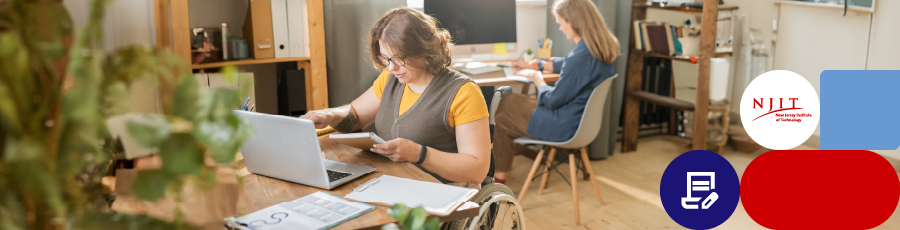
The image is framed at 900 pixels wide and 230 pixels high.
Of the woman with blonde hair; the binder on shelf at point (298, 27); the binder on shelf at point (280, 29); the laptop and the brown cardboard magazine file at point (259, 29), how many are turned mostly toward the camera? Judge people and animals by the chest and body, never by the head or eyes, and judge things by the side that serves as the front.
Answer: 3

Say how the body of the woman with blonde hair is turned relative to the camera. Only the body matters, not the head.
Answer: to the viewer's left

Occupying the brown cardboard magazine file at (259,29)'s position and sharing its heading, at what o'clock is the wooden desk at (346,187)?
The wooden desk is roughly at 12 o'clock from the brown cardboard magazine file.

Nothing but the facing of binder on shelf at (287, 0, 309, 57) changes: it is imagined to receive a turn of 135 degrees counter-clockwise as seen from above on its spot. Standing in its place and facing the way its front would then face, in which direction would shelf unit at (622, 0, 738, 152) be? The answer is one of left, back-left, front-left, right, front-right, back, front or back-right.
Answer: front-right

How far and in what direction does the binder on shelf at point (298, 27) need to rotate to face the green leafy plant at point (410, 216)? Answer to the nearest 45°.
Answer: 0° — it already faces it

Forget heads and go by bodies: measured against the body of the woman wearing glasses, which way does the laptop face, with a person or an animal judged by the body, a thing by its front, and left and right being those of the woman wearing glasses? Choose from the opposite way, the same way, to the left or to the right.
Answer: the opposite way

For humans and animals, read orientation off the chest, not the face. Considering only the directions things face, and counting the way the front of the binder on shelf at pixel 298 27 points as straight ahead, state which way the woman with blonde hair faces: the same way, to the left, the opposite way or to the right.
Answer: to the right
